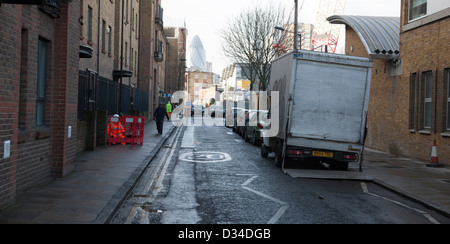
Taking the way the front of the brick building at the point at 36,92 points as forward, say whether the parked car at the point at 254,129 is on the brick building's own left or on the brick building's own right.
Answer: on the brick building's own left

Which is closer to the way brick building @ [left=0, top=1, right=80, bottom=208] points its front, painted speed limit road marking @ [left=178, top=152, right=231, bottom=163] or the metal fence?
the painted speed limit road marking

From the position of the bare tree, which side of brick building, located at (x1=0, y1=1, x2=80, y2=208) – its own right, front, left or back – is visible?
left

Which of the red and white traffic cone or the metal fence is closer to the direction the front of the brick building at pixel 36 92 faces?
the red and white traffic cone

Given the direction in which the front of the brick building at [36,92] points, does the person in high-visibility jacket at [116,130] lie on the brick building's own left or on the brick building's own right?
on the brick building's own left

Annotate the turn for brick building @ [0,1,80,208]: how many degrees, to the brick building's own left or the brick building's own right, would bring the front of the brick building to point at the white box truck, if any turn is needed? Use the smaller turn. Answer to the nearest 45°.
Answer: approximately 45° to the brick building's own left

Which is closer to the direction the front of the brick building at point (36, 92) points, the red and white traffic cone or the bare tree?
the red and white traffic cone

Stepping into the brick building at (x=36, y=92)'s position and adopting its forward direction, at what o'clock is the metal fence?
The metal fence is roughly at 8 o'clock from the brick building.

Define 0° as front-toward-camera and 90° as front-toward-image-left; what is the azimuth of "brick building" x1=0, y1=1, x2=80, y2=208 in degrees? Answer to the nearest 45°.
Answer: approximately 315°
